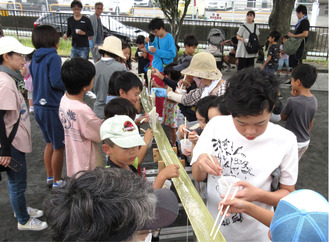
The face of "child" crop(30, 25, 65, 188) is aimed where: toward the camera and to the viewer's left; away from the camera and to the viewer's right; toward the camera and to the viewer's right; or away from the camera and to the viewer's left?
away from the camera and to the viewer's right

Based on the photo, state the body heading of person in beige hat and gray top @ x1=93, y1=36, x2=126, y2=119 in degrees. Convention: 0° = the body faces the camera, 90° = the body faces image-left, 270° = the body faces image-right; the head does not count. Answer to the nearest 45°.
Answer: approximately 225°

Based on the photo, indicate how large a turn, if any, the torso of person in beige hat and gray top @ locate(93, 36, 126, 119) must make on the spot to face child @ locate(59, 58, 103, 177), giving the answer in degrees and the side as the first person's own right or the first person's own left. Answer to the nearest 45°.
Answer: approximately 135° to the first person's own right

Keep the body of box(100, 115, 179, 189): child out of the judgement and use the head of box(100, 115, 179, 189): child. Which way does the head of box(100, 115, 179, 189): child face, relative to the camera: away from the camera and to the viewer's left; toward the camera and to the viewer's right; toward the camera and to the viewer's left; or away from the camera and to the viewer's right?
toward the camera and to the viewer's right

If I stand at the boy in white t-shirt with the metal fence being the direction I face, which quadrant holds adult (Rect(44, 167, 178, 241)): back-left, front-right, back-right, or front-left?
back-left

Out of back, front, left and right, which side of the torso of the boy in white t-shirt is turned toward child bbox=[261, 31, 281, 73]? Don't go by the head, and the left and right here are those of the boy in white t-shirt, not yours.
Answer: back

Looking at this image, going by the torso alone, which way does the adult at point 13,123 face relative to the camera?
to the viewer's right

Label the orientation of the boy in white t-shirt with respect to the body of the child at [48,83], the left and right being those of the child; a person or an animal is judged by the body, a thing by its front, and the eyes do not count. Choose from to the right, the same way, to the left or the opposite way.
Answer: the opposite way
